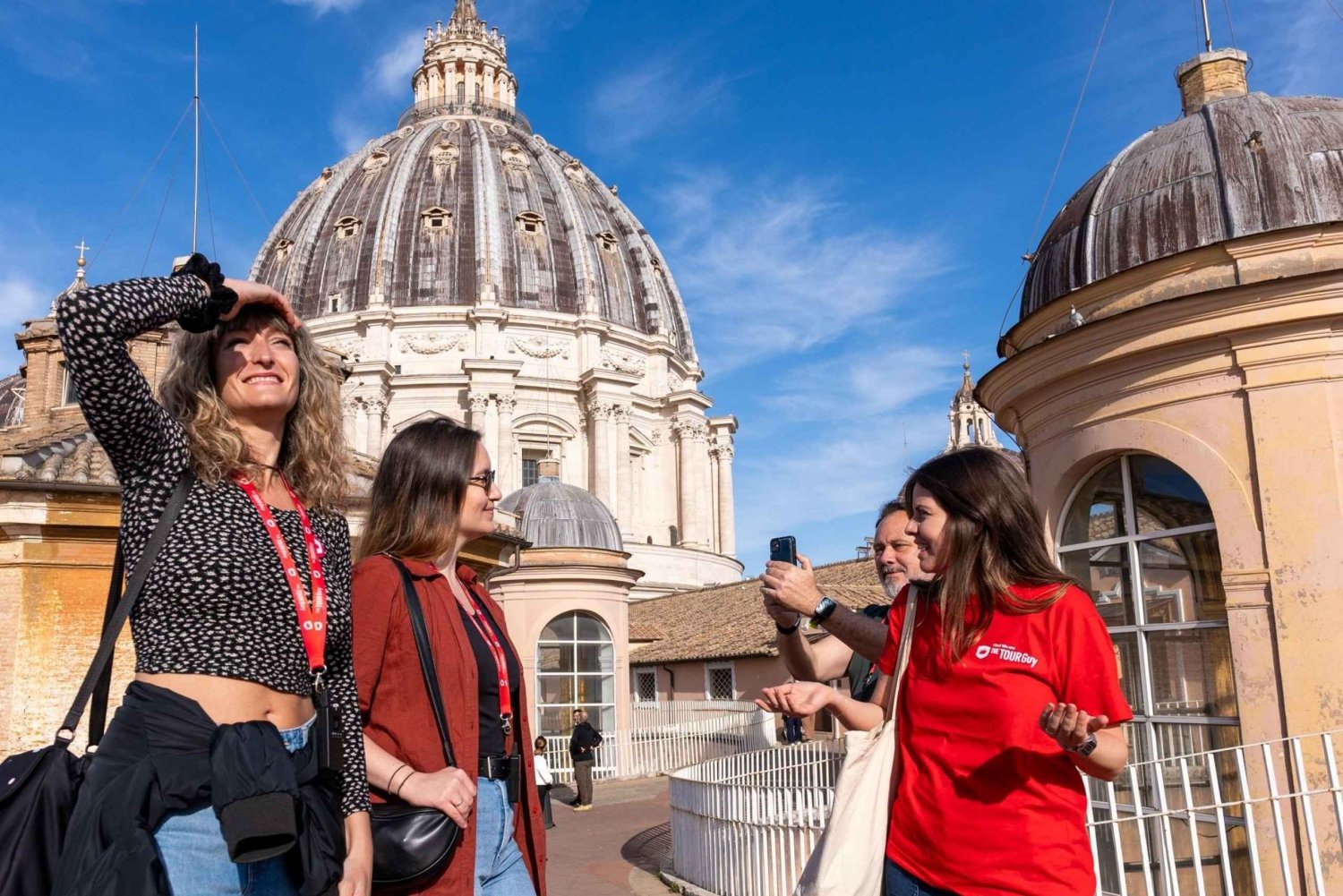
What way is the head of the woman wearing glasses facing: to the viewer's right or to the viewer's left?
to the viewer's right

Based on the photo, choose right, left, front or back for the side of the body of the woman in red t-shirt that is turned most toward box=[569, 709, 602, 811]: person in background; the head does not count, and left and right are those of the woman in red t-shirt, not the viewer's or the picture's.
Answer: right

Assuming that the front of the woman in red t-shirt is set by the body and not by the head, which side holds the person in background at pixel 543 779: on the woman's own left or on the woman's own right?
on the woman's own right

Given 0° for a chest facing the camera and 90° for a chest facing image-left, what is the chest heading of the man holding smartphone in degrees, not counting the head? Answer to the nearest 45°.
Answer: approximately 45°

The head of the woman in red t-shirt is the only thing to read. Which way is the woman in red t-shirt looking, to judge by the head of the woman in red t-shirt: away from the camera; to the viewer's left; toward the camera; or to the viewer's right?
to the viewer's left

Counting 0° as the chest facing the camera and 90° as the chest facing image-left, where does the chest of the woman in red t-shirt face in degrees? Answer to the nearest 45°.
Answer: approximately 45°
